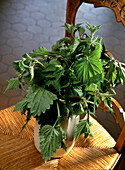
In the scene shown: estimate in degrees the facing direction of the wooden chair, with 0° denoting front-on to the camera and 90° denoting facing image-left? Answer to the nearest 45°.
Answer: approximately 45°
